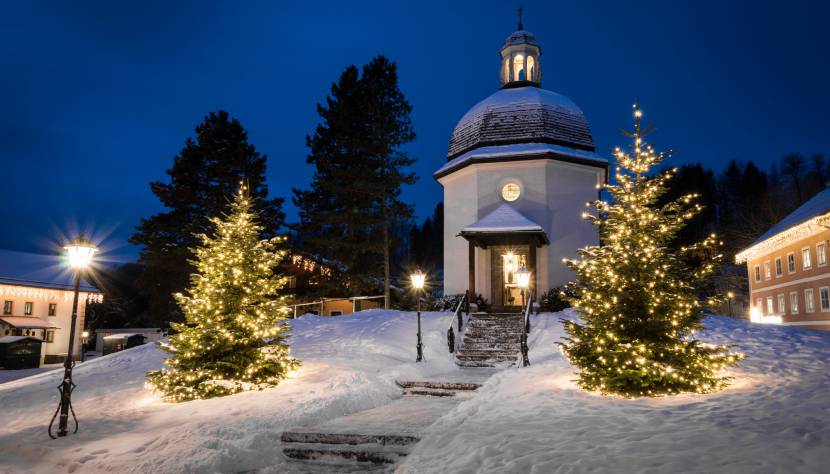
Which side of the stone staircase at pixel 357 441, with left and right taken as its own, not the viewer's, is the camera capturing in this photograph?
front

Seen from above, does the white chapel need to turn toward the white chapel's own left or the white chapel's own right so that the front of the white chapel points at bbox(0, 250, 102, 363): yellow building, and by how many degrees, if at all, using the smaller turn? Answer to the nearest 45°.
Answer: approximately 90° to the white chapel's own right

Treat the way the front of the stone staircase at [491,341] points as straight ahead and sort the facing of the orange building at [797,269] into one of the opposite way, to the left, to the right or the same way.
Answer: to the right

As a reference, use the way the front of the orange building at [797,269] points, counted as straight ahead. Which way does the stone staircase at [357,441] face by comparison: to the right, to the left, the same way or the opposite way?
to the left

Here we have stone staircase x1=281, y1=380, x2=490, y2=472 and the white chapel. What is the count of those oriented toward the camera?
2

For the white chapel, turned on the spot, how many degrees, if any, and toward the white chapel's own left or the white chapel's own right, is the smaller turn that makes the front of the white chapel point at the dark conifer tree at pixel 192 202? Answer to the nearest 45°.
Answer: approximately 90° to the white chapel's own right

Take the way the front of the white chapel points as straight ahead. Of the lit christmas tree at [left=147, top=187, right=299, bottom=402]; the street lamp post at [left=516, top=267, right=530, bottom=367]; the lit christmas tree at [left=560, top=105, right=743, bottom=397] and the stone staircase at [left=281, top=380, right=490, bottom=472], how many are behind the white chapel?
0

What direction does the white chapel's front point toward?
toward the camera

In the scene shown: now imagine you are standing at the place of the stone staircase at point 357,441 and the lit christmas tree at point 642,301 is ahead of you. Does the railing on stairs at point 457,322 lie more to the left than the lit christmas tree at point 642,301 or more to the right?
left

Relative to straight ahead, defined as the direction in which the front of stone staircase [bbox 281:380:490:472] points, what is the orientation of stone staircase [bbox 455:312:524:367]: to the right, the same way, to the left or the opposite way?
the same way

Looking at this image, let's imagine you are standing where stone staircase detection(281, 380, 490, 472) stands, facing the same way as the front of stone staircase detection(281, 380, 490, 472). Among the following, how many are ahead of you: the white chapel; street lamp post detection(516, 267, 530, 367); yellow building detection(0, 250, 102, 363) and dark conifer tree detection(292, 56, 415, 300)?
0

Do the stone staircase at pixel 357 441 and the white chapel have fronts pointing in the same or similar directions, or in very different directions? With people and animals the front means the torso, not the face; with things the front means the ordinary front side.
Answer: same or similar directions

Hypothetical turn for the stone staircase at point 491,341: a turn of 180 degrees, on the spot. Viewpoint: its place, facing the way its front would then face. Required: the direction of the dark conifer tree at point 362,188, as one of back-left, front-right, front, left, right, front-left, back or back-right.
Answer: front-left

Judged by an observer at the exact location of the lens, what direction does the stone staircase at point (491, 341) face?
facing the viewer

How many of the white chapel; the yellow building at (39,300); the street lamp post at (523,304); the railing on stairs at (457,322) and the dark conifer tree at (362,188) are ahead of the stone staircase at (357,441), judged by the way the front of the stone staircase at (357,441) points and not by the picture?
0

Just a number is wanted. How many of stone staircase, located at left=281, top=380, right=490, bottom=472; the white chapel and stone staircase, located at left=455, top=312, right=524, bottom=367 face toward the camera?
3

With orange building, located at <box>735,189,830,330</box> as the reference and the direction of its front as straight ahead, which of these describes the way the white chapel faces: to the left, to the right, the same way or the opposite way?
to the left

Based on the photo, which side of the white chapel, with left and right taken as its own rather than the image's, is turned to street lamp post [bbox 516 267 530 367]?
front
